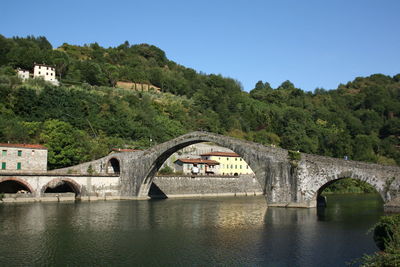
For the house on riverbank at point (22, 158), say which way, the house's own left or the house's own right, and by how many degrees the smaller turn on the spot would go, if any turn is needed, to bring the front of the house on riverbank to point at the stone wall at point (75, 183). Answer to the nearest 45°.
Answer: approximately 90° to the house's own left

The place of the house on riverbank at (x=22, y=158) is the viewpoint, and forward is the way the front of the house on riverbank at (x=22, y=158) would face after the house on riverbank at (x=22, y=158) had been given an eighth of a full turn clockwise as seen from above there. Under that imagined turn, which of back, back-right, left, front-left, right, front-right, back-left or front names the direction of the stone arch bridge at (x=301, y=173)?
left
